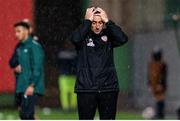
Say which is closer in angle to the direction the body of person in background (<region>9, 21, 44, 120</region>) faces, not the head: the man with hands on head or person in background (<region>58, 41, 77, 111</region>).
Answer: the man with hands on head

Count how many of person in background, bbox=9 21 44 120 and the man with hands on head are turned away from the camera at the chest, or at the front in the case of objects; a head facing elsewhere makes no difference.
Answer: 0

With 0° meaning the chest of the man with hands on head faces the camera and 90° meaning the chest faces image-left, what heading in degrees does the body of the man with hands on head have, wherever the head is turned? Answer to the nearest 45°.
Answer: approximately 0°

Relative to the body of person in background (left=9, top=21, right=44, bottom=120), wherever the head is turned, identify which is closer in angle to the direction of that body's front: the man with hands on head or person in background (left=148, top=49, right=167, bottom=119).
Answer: the man with hands on head

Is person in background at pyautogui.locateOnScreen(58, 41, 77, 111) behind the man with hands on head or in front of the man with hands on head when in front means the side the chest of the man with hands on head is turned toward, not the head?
behind
